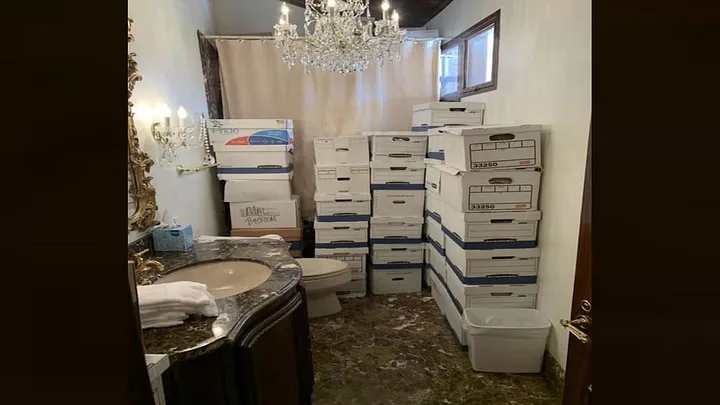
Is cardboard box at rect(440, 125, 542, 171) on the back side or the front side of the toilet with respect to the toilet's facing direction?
on the front side

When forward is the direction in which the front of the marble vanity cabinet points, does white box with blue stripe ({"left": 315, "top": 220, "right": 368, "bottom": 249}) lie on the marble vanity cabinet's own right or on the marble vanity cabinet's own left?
on the marble vanity cabinet's own left

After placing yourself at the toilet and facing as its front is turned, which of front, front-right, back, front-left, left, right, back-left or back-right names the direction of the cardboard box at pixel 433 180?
front

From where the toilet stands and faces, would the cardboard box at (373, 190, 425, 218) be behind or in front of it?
in front

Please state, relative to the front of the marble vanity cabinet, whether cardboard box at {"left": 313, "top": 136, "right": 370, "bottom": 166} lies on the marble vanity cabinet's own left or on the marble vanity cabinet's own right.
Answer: on the marble vanity cabinet's own left

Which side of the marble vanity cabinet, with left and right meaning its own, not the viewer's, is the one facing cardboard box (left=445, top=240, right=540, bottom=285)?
front

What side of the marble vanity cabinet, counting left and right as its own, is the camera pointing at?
right

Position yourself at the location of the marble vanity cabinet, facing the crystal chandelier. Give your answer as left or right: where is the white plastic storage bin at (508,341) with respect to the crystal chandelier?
right

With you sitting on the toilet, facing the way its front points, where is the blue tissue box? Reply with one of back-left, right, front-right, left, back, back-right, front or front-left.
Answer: back-right

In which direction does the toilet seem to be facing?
to the viewer's right
